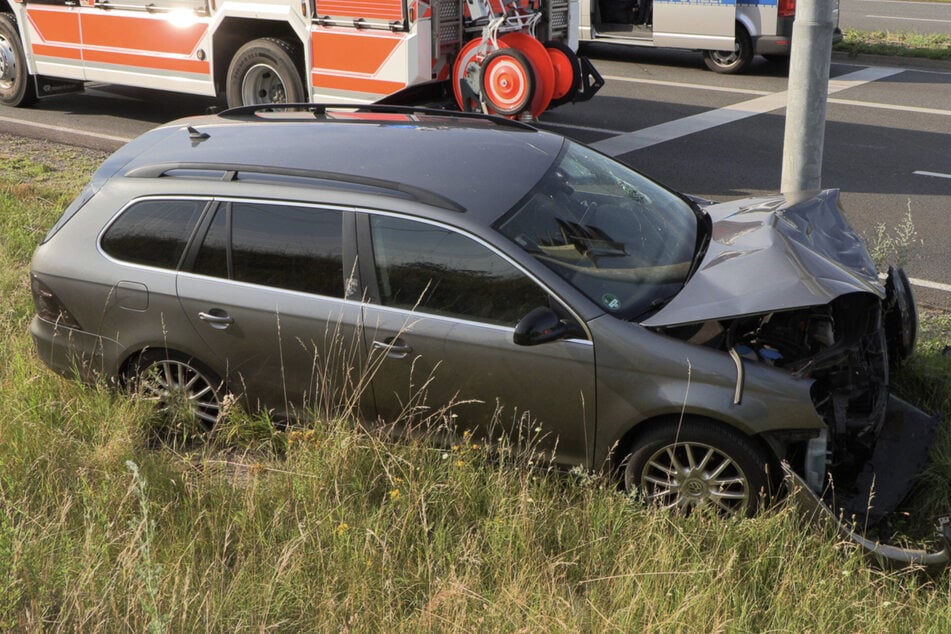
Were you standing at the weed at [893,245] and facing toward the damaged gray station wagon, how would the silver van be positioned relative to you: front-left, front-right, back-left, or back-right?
back-right

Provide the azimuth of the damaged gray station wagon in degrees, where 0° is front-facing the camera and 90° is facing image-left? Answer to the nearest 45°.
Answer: approximately 315°

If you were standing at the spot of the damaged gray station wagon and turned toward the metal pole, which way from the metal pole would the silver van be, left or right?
left

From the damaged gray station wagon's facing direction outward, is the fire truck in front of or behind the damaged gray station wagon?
behind

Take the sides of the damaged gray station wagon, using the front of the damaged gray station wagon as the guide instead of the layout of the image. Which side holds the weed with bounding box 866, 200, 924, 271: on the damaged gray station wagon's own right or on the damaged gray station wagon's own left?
on the damaged gray station wagon's own left

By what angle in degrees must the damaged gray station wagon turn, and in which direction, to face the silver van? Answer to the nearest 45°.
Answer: approximately 135° to its left
